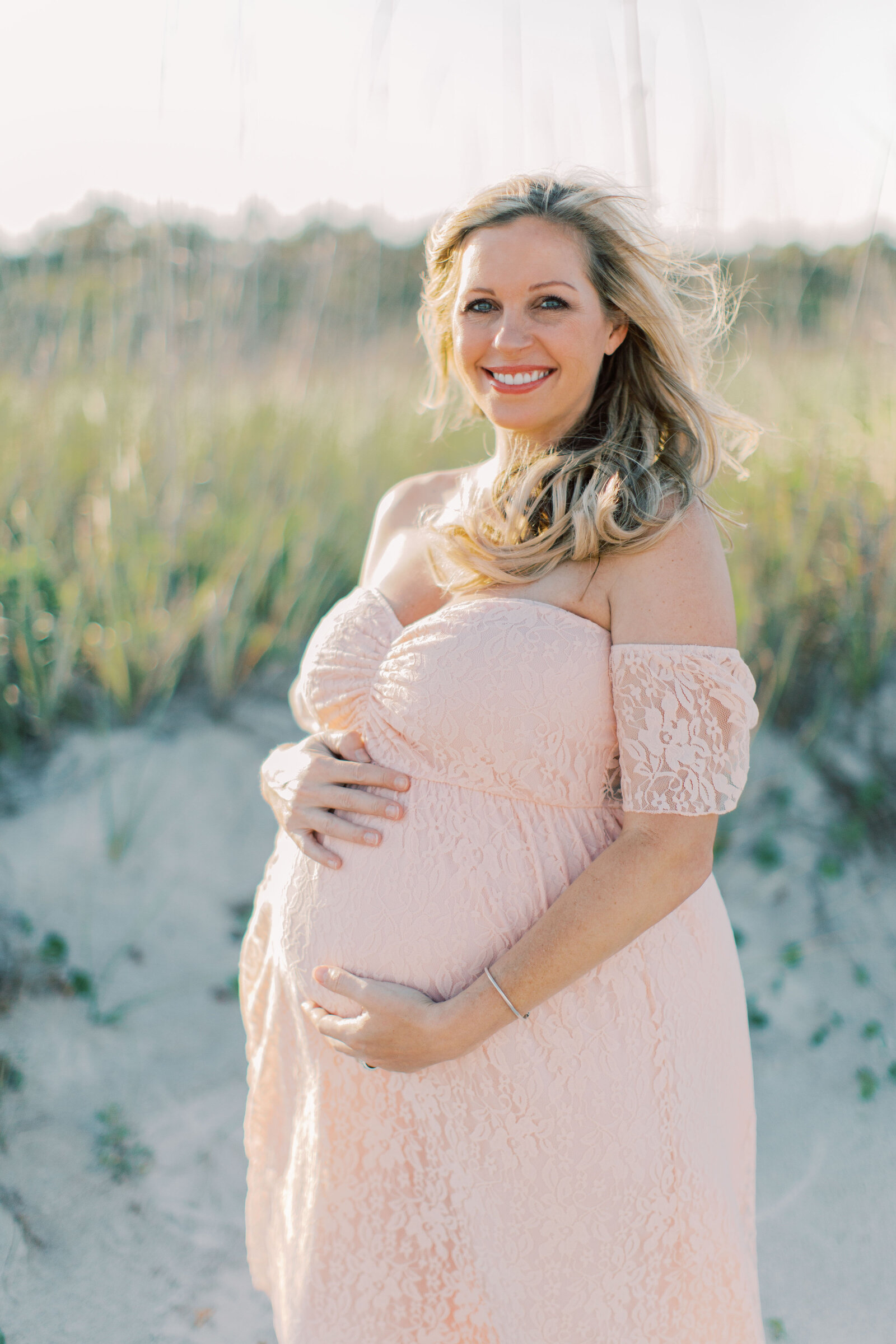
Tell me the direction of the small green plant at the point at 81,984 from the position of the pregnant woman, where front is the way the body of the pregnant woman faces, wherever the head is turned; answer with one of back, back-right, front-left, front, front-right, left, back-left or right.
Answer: right

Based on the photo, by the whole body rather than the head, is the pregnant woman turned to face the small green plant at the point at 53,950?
no

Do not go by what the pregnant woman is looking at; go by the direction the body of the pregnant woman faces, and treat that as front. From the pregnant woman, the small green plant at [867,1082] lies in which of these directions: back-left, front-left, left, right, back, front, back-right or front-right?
back

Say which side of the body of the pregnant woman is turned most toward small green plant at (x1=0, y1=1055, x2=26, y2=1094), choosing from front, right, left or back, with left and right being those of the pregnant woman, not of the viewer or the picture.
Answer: right

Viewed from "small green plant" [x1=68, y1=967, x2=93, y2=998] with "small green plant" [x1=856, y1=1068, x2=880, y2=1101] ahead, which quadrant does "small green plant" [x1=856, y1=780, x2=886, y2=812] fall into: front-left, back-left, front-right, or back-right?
front-left

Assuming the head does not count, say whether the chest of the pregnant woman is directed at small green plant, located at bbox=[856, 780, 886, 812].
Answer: no

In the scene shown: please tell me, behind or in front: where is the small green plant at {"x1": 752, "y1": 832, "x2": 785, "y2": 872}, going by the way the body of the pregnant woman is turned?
behind

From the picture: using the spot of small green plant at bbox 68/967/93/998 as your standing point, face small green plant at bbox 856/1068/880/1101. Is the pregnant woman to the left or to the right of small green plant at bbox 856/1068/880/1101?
right

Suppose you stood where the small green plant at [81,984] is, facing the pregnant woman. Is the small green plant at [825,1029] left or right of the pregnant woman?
left

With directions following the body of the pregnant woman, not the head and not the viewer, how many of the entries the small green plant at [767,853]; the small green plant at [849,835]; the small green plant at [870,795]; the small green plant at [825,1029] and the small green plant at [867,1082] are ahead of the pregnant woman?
0

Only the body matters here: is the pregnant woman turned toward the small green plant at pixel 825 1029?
no

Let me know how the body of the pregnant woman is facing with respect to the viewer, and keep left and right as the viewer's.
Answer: facing the viewer and to the left of the viewer

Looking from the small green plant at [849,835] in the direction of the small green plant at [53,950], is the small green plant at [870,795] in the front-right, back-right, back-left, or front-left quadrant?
back-right
